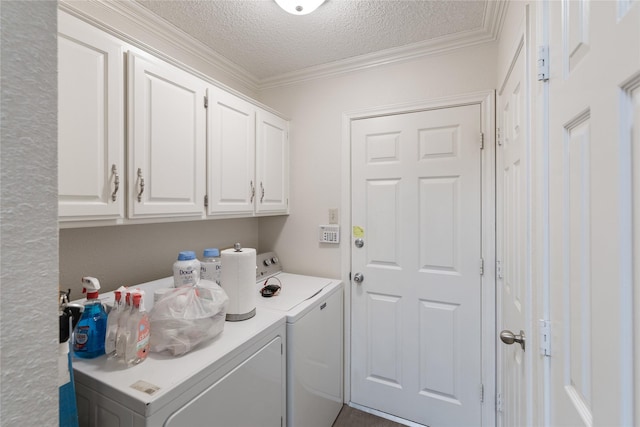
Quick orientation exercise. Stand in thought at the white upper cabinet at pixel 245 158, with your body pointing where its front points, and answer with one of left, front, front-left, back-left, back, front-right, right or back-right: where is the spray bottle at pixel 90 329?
right

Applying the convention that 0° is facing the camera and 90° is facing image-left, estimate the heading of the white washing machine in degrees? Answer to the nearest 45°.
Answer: approximately 315°

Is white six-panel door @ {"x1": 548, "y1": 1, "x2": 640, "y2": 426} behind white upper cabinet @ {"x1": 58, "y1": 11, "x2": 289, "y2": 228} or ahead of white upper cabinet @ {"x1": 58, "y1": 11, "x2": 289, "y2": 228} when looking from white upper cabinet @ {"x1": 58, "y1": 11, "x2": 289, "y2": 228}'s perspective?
ahead

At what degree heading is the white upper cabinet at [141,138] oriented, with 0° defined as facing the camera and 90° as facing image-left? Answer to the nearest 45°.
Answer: approximately 315°

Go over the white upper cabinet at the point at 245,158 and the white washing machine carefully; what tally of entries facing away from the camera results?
0

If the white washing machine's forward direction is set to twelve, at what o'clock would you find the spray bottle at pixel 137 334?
The spray bottle is roughly at 3 o'clock from the white washing machine.

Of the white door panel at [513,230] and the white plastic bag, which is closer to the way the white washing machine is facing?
the white door panel

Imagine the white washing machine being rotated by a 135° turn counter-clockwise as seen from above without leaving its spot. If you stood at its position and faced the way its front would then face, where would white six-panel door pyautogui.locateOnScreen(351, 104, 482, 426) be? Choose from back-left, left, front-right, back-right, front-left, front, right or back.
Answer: right

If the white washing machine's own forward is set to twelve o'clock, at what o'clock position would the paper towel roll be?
The paper towel roll is roughly at 3 o'clock from the white washing machine.
